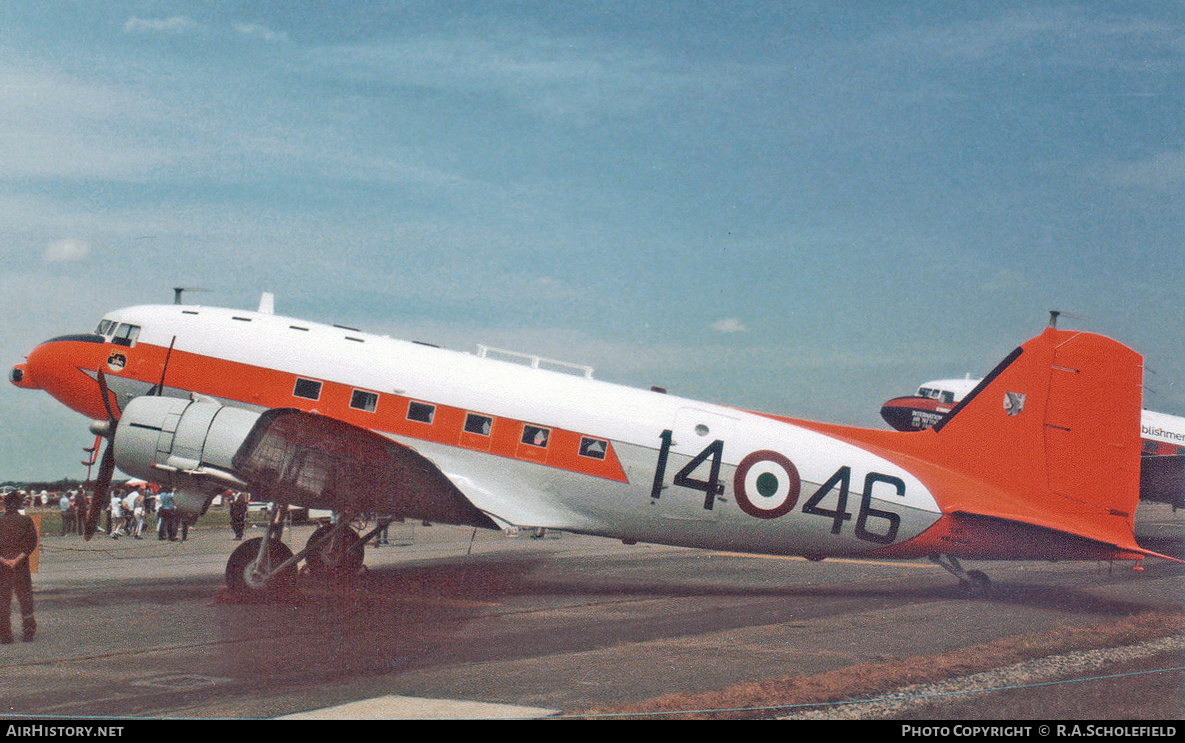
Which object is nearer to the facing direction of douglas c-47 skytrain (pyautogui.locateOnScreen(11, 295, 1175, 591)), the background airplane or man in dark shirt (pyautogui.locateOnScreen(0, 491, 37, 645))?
the man in dark shirt

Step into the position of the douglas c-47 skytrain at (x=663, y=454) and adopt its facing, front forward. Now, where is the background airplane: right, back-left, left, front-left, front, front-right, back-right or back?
back-right

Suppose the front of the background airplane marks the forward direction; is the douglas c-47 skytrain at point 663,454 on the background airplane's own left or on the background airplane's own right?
on the background airplane's own left

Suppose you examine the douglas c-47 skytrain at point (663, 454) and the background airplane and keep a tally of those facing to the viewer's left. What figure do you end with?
2

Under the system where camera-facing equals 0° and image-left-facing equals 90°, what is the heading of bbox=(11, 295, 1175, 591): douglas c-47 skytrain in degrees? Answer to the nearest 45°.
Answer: approximately 90°

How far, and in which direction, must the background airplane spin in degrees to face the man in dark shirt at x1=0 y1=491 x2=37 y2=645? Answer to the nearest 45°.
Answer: approximately 45° to its left

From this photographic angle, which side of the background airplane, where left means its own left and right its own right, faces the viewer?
left
